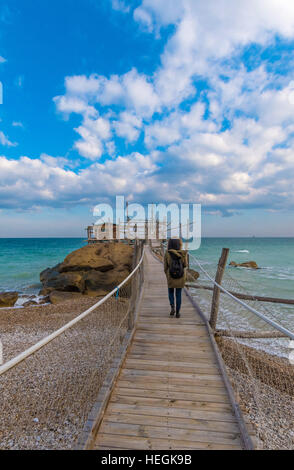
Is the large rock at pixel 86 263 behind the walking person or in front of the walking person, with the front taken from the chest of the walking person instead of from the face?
in front

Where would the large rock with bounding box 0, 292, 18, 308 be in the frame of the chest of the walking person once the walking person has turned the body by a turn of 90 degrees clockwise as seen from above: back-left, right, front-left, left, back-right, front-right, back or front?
back-left

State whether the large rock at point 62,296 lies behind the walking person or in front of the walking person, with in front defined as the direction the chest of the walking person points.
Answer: in front

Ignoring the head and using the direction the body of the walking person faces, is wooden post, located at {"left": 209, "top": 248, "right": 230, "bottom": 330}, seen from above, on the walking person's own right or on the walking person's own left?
on the walking person's own right

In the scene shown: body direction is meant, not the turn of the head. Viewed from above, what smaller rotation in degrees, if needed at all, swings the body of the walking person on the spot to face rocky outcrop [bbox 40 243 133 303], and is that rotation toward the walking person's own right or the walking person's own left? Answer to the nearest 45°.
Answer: approximately 45° to the walking person's own left

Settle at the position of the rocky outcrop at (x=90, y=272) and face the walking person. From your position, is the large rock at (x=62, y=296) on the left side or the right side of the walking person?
right

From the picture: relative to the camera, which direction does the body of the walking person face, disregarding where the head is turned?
away from the camera
